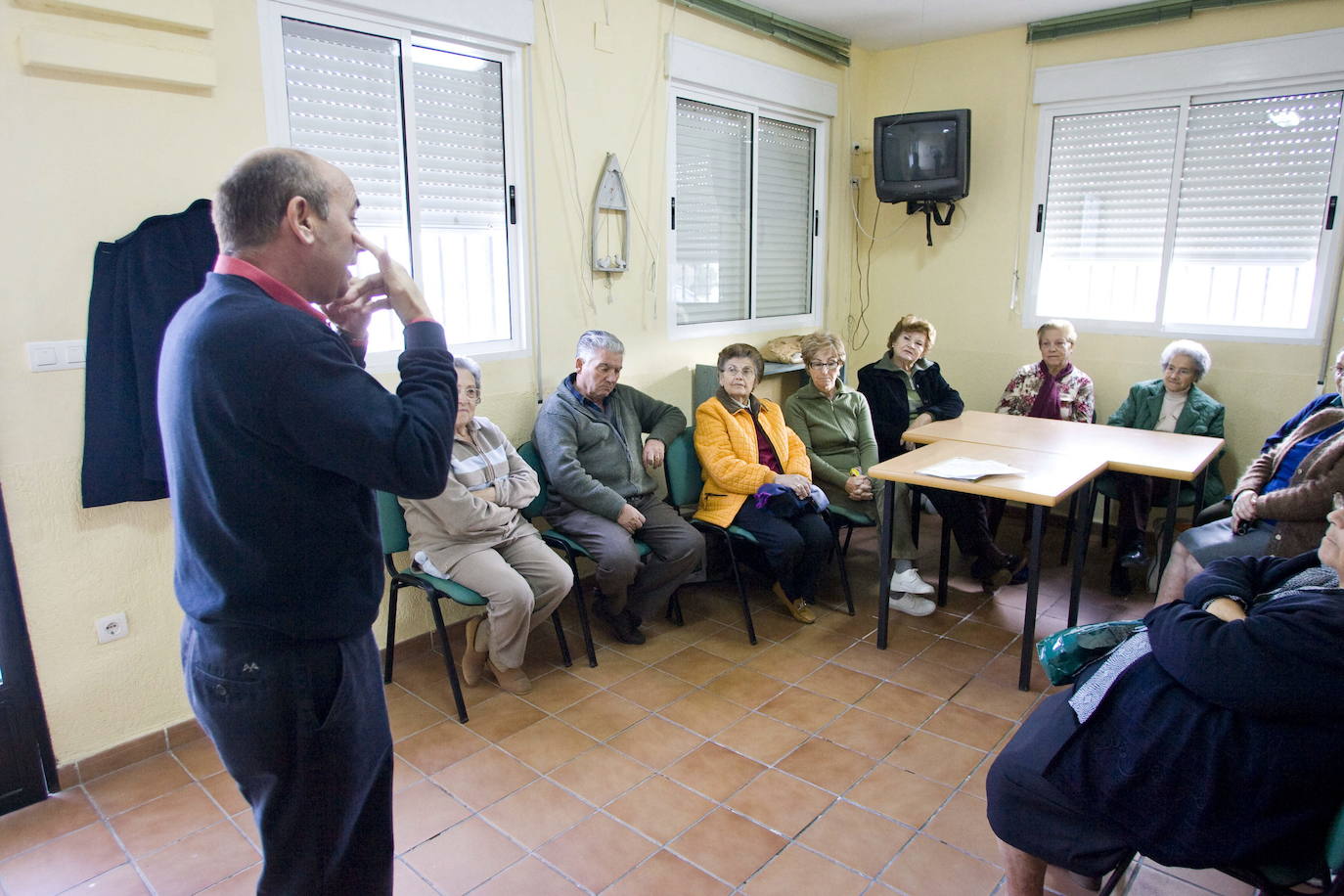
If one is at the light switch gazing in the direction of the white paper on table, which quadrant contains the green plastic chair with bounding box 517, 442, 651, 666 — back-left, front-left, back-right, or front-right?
front-left

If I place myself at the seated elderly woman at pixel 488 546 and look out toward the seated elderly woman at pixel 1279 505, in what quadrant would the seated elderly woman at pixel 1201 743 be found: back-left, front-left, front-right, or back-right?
front-right

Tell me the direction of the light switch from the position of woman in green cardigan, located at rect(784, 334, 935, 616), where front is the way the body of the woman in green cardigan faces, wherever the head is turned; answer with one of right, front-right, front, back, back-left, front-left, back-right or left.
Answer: right

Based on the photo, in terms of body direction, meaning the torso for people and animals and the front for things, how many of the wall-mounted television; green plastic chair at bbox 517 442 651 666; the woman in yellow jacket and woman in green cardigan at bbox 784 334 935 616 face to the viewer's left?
0

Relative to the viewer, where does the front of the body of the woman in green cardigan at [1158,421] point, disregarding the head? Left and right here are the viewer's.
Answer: facing the viewer and to the left of the viewer

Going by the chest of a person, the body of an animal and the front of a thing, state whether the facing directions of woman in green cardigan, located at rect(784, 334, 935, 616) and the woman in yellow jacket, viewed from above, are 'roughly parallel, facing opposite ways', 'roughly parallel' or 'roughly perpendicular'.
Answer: roughly parallel

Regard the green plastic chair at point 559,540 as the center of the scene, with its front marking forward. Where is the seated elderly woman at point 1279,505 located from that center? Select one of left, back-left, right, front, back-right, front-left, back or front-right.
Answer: front-left

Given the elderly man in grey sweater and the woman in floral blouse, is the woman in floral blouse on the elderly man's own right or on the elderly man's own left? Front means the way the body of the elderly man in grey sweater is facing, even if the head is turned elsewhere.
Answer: on the elderly man's own left

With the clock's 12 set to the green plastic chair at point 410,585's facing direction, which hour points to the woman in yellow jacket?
The woman in yellow jacket is roughly at 10 o'clock from the green plastic chair.

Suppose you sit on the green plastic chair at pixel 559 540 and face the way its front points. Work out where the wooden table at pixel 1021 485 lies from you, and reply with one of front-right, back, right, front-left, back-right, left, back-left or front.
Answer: front-left

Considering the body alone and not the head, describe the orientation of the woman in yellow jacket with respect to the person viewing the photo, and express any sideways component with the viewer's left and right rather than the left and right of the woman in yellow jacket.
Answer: facing the viewer and to the right of the viewer

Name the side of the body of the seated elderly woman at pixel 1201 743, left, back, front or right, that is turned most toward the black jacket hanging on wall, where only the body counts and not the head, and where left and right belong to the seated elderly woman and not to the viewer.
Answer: front

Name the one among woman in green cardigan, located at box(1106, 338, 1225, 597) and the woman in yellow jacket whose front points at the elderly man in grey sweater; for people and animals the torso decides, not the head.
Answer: the woman in green cardigan

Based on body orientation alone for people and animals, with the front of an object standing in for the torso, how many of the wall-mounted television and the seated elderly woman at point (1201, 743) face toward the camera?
1

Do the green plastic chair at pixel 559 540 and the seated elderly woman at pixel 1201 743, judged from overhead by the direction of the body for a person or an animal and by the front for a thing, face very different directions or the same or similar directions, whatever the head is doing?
very different directions

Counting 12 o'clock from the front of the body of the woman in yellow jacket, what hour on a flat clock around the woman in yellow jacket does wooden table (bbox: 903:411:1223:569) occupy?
The wooden table is roughly at 10 o'clock from the woman in yellow jacket.
